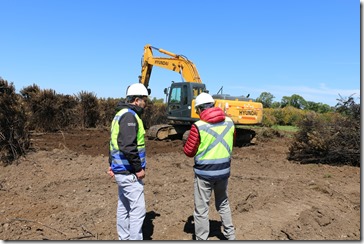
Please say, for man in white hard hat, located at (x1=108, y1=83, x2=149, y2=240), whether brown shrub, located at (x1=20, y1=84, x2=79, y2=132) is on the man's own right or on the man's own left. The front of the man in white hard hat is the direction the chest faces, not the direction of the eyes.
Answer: on the man's own left

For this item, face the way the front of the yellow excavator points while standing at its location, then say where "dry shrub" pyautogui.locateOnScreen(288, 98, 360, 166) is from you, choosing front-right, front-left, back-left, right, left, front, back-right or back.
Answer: back

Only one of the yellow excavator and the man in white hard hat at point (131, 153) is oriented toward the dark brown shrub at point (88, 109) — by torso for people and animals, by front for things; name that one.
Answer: the yellow excavator

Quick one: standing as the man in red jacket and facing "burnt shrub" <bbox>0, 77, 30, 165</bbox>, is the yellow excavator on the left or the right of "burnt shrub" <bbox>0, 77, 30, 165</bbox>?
right

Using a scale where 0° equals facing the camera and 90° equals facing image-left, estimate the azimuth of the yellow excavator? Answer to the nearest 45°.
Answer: approximately 135°

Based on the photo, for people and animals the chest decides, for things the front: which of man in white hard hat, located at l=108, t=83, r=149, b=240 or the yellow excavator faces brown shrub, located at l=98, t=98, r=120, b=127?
the yellow excavator

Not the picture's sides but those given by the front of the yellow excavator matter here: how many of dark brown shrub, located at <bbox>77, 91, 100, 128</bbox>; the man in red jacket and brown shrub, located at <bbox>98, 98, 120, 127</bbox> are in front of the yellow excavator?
2

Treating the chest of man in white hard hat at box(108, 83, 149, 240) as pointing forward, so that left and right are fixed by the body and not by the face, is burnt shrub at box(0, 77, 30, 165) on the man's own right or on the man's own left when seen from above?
on the man's own left

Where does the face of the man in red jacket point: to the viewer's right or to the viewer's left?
to the viewer's left
